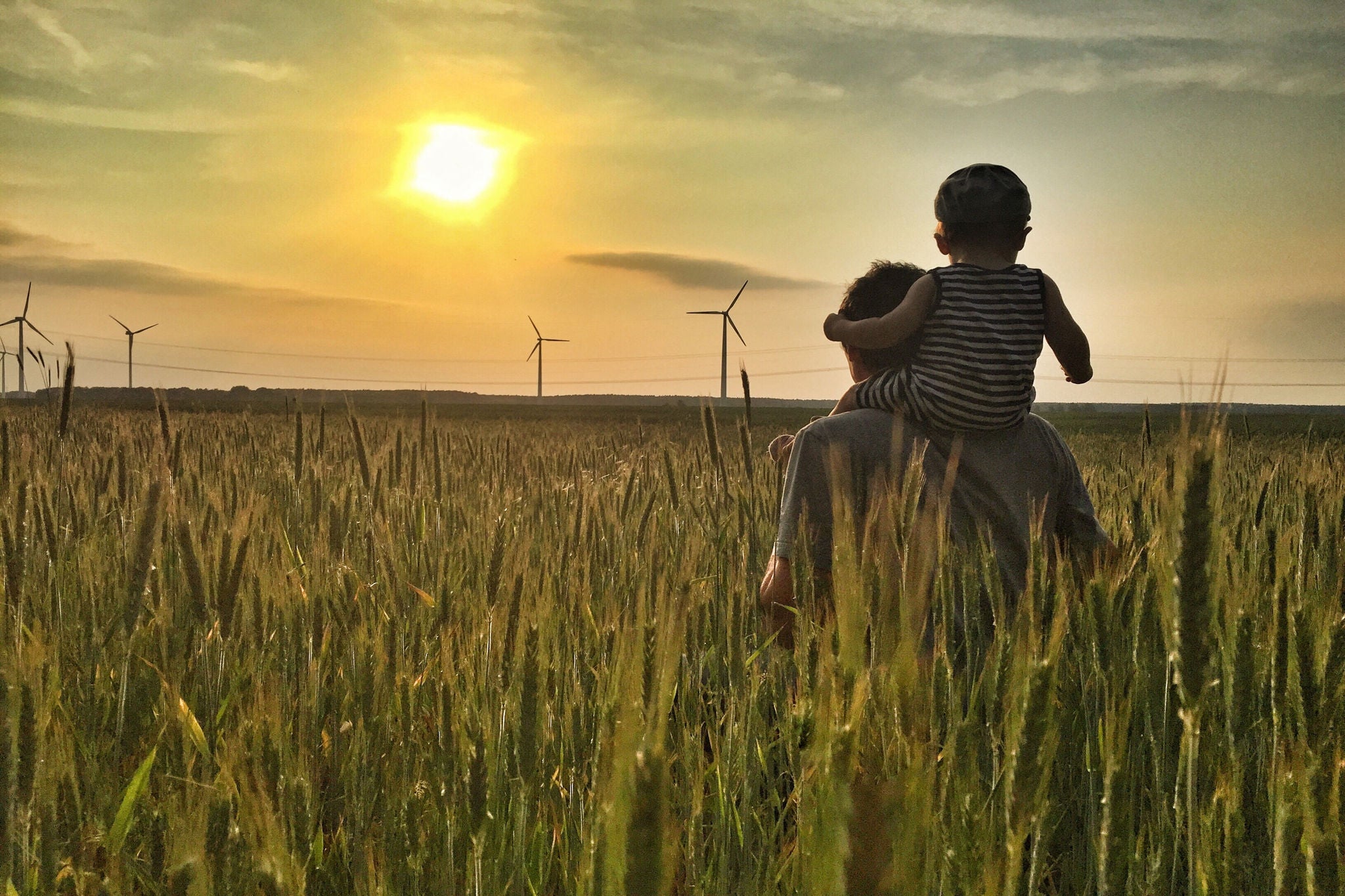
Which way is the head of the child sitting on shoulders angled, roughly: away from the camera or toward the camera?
away from the camera

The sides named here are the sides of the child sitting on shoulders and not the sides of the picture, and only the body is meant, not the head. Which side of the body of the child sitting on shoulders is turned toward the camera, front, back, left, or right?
back
